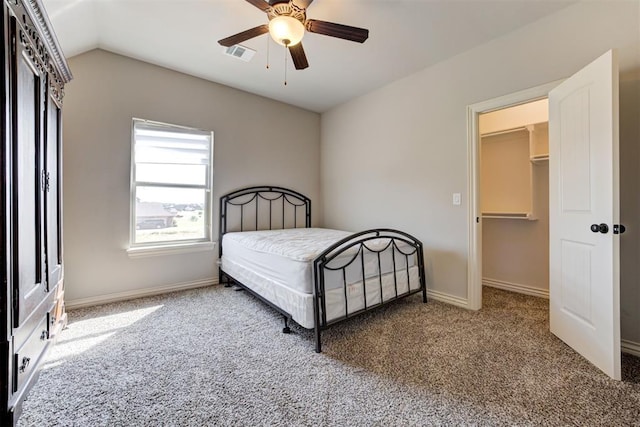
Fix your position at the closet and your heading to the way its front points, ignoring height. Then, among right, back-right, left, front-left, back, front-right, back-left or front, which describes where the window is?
front

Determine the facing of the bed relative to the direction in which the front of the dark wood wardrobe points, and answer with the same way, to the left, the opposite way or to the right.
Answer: to the right

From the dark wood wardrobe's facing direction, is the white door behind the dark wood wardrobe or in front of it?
in front

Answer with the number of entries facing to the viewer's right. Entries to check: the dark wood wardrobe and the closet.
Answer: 1

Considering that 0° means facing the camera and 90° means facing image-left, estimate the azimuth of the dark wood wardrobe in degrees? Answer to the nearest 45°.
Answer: approximately 270°

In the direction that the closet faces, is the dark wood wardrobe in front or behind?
in front

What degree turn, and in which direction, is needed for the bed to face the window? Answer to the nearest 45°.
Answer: approximately 180°

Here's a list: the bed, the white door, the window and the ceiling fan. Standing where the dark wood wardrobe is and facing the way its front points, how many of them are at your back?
0

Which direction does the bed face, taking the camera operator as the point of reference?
facing the viewer and to the right of the viewer

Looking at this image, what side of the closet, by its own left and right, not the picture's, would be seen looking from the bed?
front

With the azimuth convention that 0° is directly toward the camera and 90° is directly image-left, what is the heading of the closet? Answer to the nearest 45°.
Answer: approximately 45°

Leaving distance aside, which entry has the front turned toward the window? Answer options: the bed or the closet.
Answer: the closet

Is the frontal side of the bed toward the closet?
no

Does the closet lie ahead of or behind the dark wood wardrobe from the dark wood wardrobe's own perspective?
ahead
